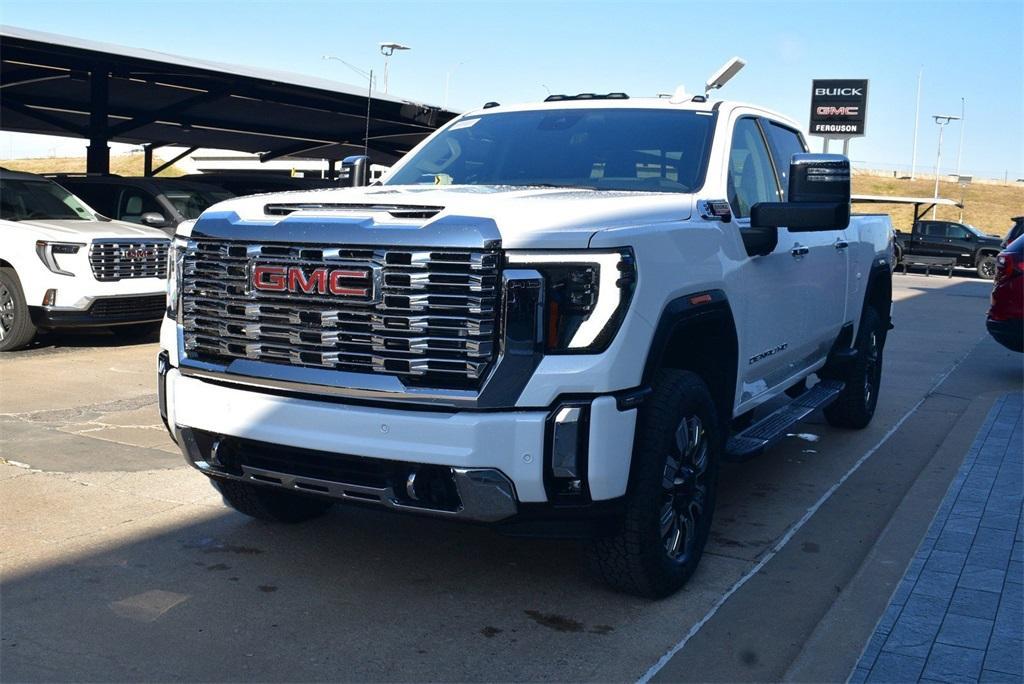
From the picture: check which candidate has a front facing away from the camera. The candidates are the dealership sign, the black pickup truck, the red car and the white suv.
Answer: the red car

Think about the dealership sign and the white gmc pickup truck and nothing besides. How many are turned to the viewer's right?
0

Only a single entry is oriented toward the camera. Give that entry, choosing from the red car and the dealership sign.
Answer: the dealership sign

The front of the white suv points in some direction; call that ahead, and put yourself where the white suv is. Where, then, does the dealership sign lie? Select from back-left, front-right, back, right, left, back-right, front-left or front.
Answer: left

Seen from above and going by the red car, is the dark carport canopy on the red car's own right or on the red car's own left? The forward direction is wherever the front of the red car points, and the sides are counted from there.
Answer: on the red car's own left

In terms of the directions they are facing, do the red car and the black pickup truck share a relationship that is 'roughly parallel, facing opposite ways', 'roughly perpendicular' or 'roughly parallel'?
roughly perpendicular

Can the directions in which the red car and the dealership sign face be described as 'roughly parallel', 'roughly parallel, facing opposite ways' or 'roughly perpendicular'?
roughly parallel, facing opposite ways

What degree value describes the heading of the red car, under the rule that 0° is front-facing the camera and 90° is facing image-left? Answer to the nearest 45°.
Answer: approximately 180°

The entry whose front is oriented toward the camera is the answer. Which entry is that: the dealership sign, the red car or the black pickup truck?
the dealership sign

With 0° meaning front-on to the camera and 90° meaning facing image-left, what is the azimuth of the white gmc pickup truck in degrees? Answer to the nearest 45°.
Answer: approximately 45°

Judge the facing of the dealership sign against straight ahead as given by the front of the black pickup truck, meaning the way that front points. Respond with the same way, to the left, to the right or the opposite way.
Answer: to the right

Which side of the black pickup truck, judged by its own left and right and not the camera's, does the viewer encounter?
right

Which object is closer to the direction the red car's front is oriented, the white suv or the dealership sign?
the dealership sign

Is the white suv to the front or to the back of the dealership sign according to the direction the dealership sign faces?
to the front

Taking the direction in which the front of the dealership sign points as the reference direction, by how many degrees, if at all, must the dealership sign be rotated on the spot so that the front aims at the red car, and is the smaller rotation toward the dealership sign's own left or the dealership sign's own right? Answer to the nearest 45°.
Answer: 0° — it already faces it
